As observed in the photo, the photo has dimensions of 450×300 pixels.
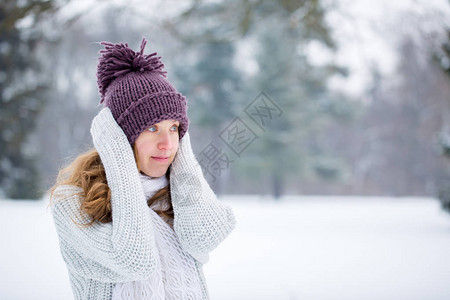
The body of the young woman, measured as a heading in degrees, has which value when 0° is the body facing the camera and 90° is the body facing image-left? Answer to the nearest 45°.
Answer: approximately 315°

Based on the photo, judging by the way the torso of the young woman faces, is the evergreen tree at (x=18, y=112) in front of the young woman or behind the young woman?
behind
